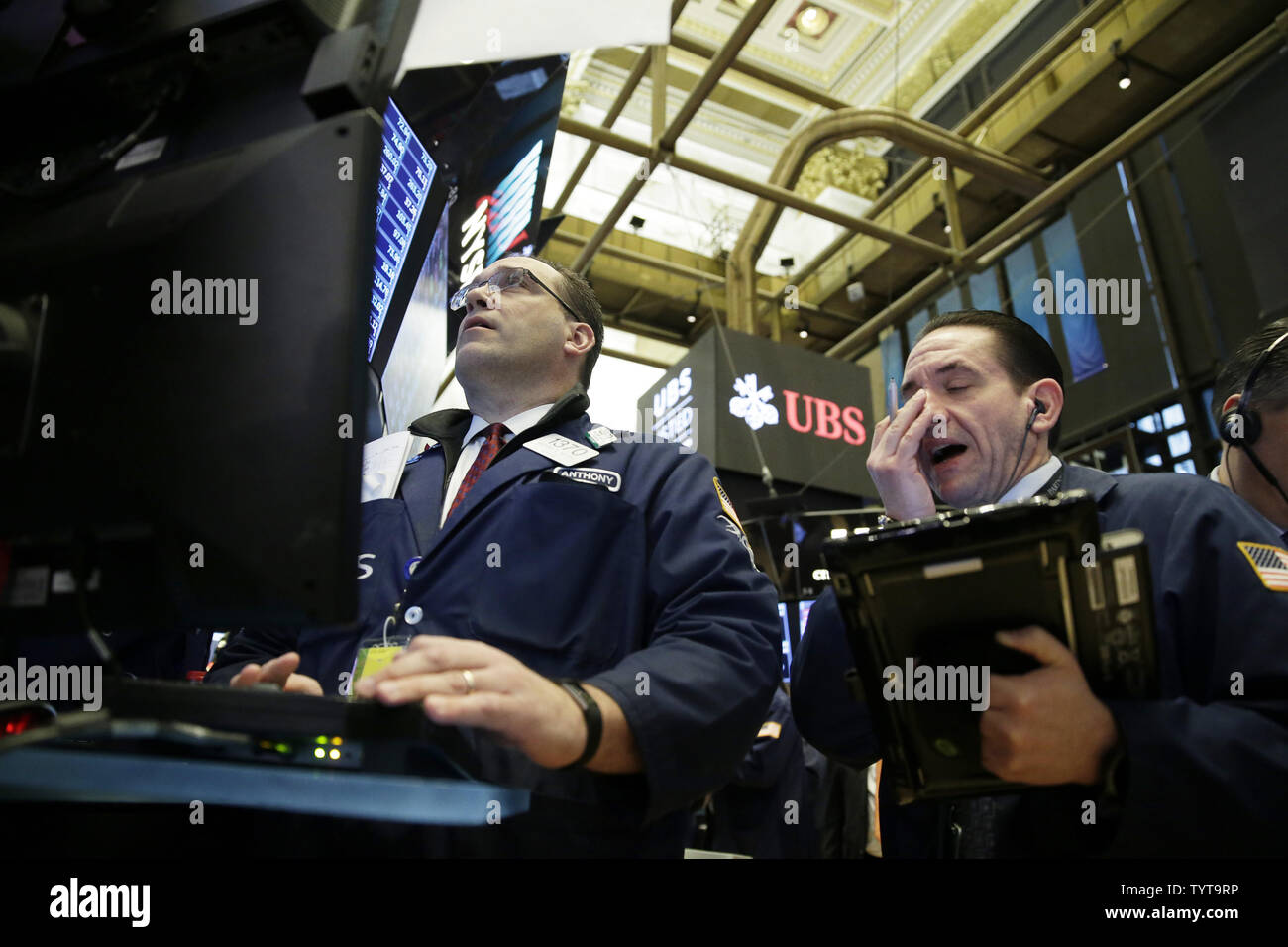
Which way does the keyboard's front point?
away from the camera

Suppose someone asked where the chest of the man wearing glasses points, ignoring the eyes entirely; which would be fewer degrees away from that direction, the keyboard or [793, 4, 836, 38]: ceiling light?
the keyboard

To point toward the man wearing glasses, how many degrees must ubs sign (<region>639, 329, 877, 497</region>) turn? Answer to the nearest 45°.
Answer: approximately 45° to its right

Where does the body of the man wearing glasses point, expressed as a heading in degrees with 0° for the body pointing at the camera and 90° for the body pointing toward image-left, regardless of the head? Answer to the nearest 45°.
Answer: approximately 45°

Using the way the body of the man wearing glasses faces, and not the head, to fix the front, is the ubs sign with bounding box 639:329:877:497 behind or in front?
behind

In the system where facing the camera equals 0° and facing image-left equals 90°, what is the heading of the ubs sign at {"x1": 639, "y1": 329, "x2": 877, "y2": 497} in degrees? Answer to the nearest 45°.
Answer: approximately 315°

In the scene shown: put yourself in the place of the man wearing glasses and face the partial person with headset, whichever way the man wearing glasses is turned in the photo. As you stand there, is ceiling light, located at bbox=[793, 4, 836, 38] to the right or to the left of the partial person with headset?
left
